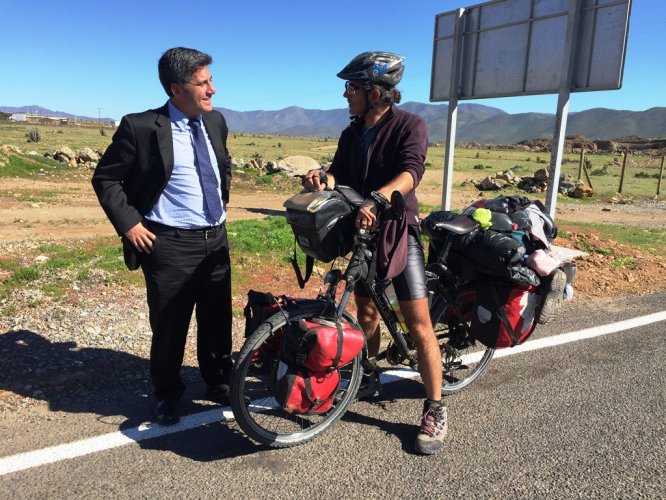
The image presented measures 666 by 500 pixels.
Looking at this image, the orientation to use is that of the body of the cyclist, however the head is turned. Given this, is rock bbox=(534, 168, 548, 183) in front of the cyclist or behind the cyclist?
behind

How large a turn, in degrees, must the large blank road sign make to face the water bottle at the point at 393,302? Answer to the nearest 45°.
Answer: approximately 135° to its right

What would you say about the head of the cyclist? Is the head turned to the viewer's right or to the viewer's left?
to the viewer's left

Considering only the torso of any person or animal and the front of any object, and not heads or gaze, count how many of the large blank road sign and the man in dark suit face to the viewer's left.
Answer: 0

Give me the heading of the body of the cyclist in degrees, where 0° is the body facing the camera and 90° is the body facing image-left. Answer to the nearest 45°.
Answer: approximately 45°

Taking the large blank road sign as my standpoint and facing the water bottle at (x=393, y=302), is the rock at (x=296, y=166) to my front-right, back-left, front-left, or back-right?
back-right

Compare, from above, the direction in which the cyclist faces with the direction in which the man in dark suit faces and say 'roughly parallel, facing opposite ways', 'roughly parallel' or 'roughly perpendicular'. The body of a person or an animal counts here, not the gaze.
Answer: roughly perpendicular

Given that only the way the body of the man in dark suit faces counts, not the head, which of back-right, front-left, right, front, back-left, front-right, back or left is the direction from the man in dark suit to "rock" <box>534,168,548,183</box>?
left

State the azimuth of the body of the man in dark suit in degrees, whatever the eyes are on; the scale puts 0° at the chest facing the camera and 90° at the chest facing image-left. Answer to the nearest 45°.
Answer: approximately 315°

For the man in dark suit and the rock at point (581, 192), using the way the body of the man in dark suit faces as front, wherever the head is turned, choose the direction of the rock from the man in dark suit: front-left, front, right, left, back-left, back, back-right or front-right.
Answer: left

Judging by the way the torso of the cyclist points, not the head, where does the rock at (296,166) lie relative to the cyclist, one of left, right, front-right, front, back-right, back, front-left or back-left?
back-right

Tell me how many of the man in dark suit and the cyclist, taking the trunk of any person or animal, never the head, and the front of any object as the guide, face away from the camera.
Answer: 0

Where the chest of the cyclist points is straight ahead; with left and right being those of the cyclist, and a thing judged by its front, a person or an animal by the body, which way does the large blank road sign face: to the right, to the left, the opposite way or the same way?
the opposite way

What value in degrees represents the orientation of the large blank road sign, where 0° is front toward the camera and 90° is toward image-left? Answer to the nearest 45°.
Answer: approximately 225°

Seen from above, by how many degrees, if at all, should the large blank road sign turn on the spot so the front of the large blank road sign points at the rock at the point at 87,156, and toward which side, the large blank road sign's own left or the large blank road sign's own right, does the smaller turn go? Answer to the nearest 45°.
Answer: approximately 90° to the large blank road sign's own left
